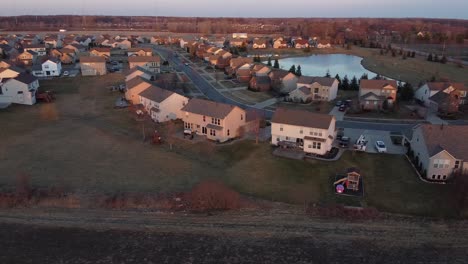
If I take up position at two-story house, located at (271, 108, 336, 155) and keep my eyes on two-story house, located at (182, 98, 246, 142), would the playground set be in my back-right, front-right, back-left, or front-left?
back-left

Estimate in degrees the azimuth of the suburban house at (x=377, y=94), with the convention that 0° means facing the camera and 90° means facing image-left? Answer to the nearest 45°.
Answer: approximately 0°

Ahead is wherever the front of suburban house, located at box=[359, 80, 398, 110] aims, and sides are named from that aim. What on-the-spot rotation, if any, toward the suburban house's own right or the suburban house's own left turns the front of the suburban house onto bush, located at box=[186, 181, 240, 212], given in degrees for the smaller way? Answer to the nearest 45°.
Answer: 0° — it already faces it

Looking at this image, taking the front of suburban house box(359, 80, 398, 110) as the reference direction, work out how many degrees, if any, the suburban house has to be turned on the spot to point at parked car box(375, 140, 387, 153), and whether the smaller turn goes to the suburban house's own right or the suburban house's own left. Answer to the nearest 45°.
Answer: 0° — it already faces it

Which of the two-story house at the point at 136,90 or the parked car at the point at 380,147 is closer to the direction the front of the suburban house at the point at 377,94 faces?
the parked car

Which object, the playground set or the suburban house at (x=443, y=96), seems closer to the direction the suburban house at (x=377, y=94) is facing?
the playground set

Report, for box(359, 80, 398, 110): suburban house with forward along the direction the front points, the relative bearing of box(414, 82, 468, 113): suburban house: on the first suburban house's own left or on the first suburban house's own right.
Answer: on the first suburban house's own left

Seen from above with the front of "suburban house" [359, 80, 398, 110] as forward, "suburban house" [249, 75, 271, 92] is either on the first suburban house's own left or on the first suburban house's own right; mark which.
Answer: on the first suburban house's own right
